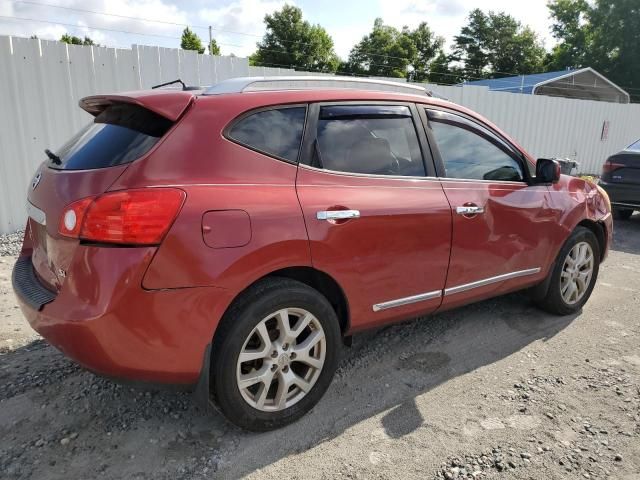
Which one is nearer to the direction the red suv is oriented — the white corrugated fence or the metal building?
the metal building

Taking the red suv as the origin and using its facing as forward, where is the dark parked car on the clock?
The dark parked car is roughly at 12 o'clock from the red suv.

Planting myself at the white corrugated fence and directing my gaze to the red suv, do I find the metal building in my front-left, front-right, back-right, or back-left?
back-left

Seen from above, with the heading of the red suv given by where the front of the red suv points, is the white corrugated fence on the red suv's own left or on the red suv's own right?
on the red suv's own left

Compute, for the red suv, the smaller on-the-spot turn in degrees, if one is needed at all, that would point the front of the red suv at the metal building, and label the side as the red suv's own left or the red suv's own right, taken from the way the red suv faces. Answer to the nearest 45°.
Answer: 0° — it already faces it

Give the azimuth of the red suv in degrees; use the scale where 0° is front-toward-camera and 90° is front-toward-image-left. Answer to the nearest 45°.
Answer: approximately 225°

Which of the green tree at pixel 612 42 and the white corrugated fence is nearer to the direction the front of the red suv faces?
the green tree

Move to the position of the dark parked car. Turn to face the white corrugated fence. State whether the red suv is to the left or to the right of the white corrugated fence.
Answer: left
